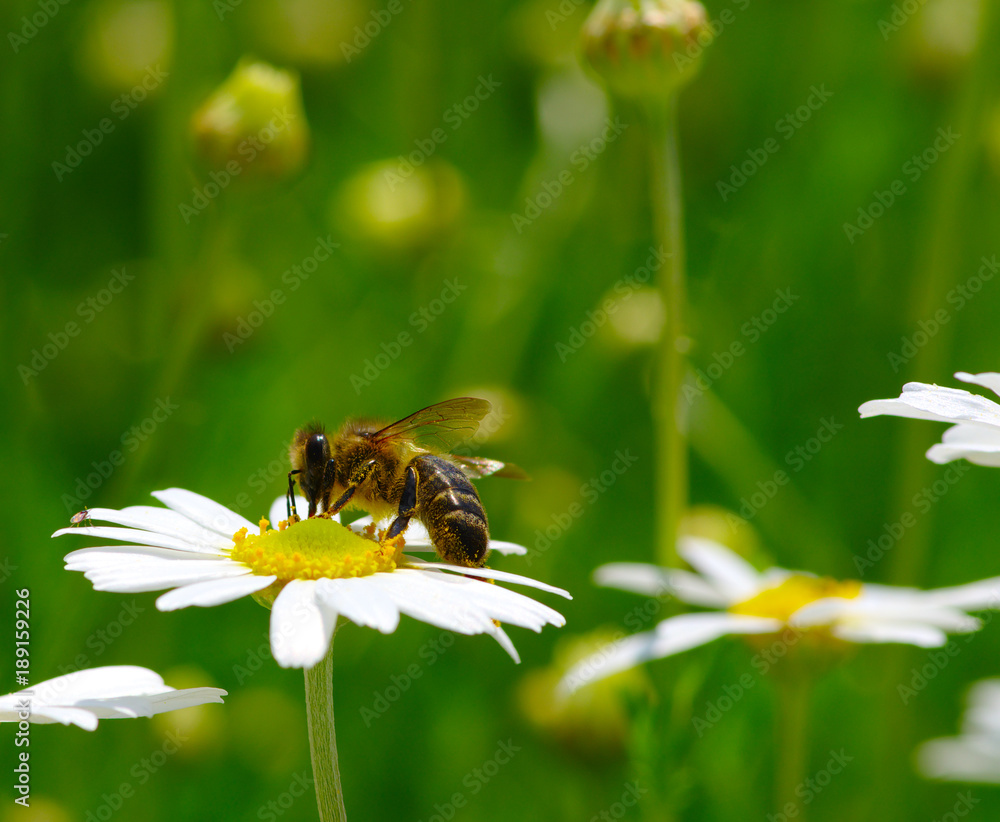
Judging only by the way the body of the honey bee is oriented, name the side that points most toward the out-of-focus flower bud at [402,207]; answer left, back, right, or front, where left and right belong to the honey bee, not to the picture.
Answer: right

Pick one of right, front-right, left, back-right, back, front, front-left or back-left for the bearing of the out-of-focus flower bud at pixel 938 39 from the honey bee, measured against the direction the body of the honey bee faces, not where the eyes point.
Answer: back-right

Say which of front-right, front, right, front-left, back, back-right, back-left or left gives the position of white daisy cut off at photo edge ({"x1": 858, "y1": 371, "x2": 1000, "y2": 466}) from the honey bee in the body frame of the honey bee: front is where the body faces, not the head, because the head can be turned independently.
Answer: back-left

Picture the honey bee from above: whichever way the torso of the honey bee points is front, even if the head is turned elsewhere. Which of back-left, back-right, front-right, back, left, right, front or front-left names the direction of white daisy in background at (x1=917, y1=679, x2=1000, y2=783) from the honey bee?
back-right

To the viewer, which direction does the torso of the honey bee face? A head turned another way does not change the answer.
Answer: to the viewer's left
